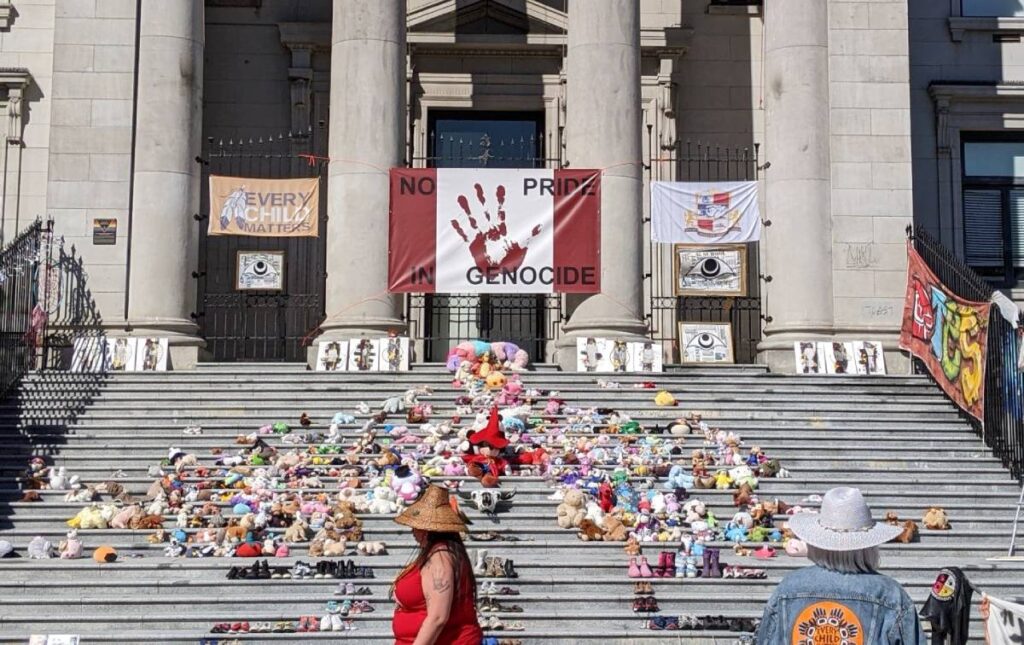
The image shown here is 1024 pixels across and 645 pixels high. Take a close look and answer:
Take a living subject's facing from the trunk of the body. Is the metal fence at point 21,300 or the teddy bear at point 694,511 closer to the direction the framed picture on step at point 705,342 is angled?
the teddy bear

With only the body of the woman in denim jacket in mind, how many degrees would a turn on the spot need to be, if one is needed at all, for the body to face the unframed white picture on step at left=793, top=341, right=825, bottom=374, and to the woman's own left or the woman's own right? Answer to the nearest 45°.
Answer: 0° — they already face it

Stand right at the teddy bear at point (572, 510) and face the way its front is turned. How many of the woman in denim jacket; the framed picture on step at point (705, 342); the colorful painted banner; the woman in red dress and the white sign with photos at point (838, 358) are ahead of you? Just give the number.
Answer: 2

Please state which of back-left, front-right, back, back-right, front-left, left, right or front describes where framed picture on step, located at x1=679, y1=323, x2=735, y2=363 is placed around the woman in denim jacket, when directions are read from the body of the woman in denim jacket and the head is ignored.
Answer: front

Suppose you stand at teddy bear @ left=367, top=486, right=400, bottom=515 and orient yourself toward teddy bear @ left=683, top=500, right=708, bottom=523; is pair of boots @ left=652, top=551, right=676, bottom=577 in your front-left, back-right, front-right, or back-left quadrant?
front-right

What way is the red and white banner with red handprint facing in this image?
toward the camera

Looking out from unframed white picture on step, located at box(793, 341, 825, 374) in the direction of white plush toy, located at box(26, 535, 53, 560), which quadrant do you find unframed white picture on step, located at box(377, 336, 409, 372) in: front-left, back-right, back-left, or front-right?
front-right

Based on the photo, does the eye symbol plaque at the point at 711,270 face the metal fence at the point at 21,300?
no

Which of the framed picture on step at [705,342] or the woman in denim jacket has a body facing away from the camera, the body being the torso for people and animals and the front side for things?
the woman in denim jacket

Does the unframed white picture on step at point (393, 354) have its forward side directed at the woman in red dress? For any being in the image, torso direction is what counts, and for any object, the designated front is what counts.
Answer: yes

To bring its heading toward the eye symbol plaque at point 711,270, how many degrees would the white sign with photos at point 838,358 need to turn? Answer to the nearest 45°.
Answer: approximately 90° to its right

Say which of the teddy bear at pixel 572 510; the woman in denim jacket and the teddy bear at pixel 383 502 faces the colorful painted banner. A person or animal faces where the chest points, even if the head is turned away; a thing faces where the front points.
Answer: the woman in denim jacket

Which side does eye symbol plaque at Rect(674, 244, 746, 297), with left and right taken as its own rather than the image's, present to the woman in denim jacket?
front

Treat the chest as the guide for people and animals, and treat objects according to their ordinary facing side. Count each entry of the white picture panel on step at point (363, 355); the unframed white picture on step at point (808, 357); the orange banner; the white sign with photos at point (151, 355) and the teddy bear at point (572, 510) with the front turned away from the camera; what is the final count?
0

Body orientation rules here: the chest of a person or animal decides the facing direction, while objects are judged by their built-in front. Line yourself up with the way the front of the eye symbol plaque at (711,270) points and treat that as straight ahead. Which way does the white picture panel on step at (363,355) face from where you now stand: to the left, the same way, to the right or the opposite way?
the same way

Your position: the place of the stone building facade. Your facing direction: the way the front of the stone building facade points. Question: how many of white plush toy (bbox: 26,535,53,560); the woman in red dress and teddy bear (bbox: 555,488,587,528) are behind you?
0

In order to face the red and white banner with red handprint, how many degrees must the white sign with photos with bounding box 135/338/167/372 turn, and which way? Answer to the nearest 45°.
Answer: approximately 90° to its left

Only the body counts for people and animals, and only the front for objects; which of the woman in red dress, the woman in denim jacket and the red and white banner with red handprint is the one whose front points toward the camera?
the red and white banner with red handprint

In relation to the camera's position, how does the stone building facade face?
facing the viewer

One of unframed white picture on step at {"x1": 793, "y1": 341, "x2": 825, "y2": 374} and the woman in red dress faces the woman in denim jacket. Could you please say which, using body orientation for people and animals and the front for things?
the unframed white picture on step

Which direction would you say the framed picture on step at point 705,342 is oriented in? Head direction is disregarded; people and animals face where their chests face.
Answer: toward the camera

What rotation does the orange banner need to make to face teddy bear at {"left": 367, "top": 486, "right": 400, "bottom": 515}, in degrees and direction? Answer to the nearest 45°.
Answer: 0° — it already faces it

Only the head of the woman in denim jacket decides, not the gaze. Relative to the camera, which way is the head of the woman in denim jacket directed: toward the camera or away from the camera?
away from the camera
